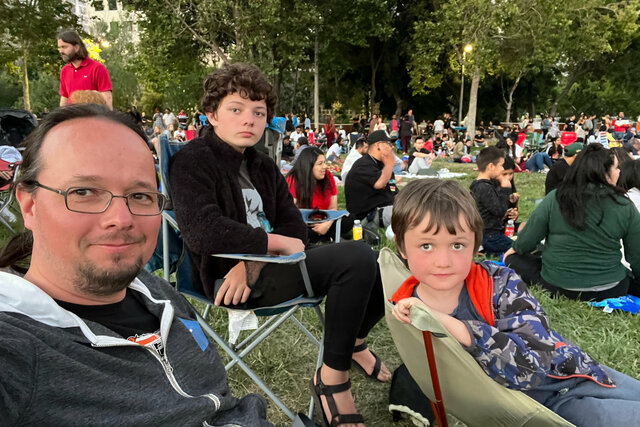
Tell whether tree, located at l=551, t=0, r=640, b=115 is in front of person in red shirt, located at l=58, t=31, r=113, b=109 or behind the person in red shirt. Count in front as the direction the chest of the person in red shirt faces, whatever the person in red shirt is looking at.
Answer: behind

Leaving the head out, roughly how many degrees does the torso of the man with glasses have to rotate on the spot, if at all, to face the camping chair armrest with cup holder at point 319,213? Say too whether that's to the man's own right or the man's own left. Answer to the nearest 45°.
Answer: approximately 90° to the man's own left

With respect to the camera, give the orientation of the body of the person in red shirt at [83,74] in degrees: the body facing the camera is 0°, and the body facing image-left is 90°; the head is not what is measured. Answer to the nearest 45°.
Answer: approximately 45°

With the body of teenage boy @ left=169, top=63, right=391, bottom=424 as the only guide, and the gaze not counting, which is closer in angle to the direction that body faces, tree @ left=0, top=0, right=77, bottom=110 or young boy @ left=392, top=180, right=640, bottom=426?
the young boy

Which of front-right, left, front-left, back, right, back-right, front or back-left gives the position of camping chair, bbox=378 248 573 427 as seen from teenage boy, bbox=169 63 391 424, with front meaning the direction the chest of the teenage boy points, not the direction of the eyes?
front

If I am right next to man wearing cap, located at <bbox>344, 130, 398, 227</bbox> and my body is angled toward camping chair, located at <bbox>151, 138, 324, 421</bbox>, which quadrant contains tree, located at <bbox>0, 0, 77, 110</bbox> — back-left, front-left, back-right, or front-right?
back-right

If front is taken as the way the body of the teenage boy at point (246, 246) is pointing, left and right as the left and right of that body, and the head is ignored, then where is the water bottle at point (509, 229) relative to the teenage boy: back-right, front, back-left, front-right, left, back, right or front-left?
left

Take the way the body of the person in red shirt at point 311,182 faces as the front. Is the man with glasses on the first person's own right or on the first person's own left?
on the first person's own right

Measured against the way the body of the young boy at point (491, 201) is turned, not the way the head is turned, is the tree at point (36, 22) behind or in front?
behind
